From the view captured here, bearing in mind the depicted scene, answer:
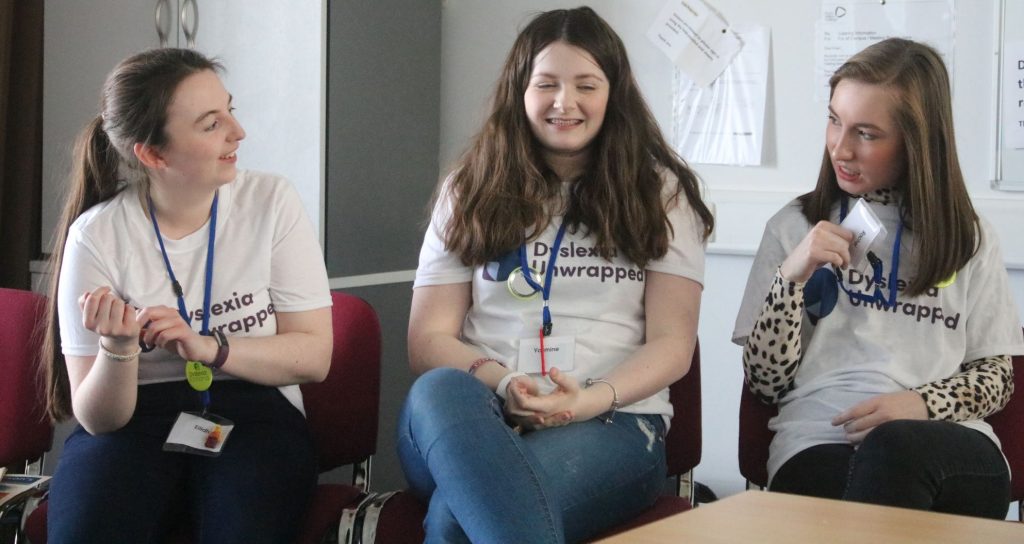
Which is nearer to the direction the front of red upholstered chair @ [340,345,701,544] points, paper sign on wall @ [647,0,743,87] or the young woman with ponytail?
the young woman with ponytail

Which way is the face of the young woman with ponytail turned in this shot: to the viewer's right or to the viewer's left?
to the viewer's right

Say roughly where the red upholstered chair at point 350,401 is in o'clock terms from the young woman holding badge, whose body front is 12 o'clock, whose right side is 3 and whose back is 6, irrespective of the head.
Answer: The red upholstered chair is roughly at 3 o'clock from the young woman holding badge.

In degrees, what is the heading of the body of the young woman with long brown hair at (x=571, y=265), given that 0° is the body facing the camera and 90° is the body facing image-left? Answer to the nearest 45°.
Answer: approximately 0°

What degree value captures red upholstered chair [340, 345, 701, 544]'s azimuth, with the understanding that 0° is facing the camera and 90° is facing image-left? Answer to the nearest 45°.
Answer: approximately 45°

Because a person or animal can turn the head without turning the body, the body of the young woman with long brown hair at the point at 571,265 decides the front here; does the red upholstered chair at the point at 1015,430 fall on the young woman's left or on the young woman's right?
on the young woman's left

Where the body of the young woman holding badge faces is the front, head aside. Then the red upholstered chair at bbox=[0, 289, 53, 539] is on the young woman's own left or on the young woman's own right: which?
on the young woman's own right
